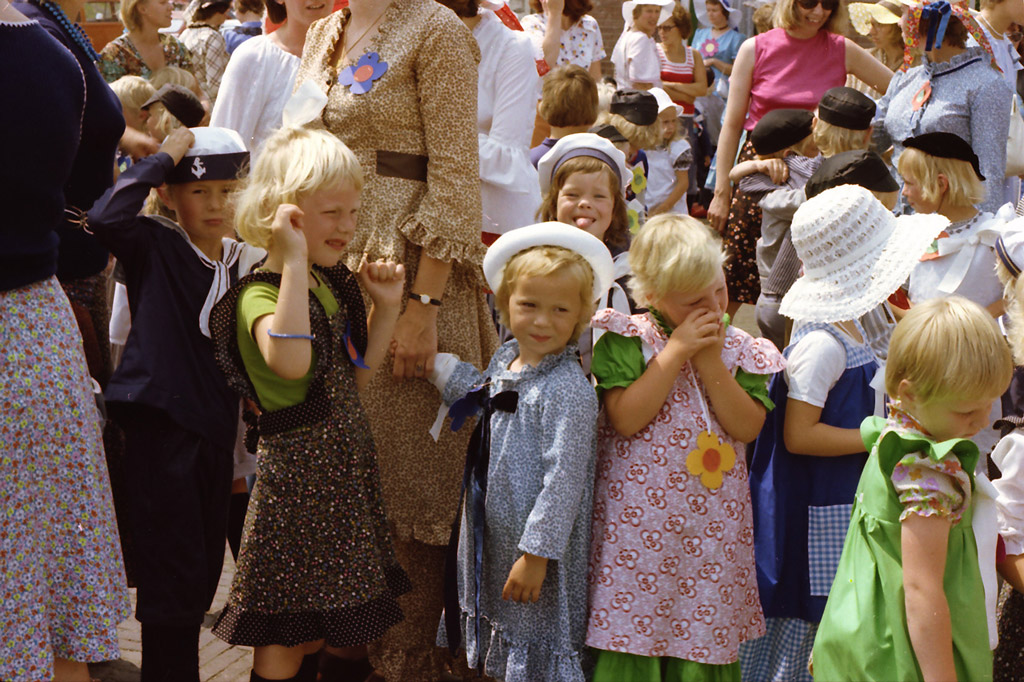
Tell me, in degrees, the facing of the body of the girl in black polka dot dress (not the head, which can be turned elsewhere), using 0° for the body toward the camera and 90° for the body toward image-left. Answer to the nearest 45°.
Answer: approximately 315°

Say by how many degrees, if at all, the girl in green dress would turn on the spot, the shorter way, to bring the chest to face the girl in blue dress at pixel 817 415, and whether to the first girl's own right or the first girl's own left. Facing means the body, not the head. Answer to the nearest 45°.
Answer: approximately 135° to the first girl's own left

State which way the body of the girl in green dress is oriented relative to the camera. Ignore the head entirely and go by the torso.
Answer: to the viewer's right

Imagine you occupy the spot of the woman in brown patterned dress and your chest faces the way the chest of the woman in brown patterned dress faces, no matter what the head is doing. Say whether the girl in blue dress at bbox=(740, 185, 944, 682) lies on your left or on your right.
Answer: on your left

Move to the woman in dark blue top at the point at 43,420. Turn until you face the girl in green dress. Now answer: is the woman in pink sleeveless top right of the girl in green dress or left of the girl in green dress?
left
